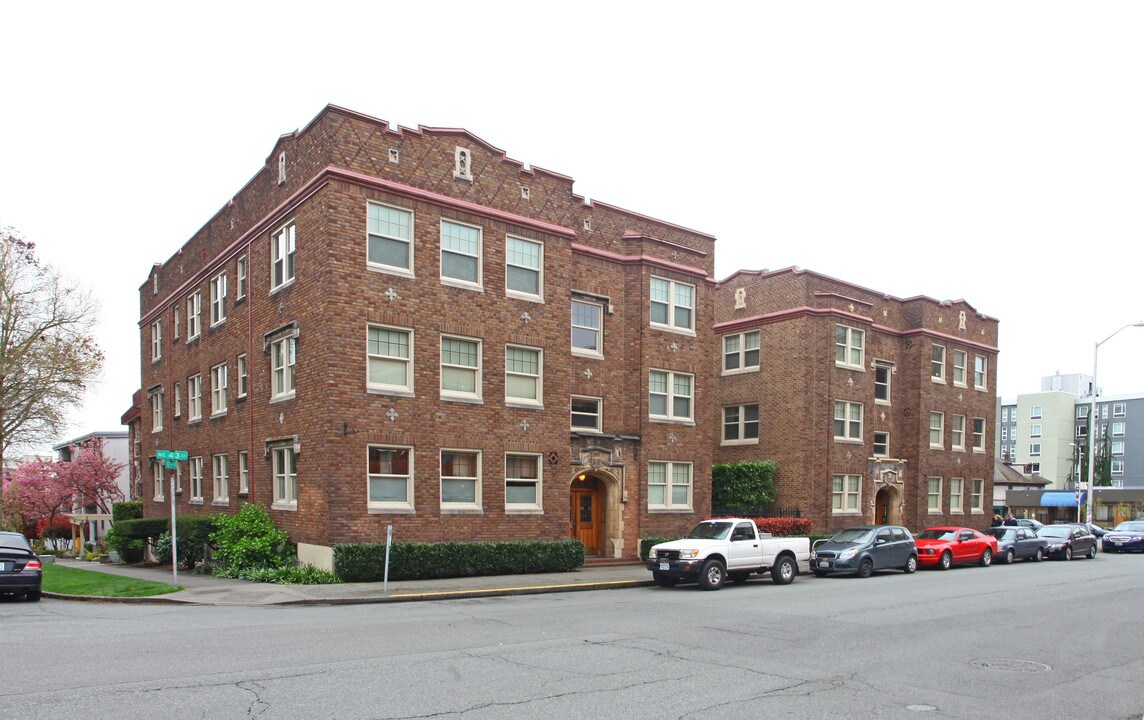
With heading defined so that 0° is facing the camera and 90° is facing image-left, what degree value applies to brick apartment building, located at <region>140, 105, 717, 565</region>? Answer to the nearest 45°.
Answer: approximately 315°

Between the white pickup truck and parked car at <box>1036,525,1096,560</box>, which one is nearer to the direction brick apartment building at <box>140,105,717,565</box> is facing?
the white pickup truck

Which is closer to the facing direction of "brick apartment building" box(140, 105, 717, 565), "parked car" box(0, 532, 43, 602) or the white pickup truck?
the white pickup truck

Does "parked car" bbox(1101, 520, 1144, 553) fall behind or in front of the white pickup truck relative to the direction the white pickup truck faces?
behind
